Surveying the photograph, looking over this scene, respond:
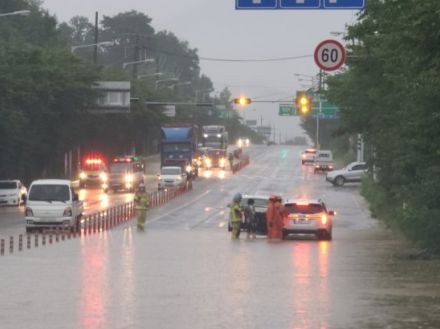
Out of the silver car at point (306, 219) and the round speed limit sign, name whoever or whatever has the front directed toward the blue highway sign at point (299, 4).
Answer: the round speed limit sign

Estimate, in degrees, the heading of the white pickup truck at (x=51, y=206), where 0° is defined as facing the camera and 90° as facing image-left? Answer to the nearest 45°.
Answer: approximately 0°

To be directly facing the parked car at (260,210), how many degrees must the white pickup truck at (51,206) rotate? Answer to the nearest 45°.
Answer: approximately 90° to its left

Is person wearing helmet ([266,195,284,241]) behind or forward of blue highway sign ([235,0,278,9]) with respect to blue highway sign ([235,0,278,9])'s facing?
behind

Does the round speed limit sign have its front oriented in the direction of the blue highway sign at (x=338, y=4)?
yes
